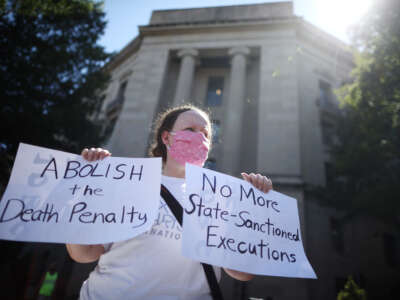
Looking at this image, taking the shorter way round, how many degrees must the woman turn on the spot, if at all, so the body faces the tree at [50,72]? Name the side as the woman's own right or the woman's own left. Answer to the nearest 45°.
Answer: approximately 180°

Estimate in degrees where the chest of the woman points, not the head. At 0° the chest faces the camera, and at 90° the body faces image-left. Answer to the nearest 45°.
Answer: approximately 315°

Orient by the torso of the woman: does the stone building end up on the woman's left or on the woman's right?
on the woman's left

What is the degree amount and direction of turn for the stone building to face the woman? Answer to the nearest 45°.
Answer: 0° — it already faces them

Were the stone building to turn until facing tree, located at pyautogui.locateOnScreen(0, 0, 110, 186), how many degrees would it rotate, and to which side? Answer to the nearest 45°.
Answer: approximately 45° to its right

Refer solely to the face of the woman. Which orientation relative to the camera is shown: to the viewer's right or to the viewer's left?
to the viewer's right

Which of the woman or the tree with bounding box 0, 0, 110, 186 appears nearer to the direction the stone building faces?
the woman

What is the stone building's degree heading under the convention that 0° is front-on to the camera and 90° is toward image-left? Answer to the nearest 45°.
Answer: approximately 0°
